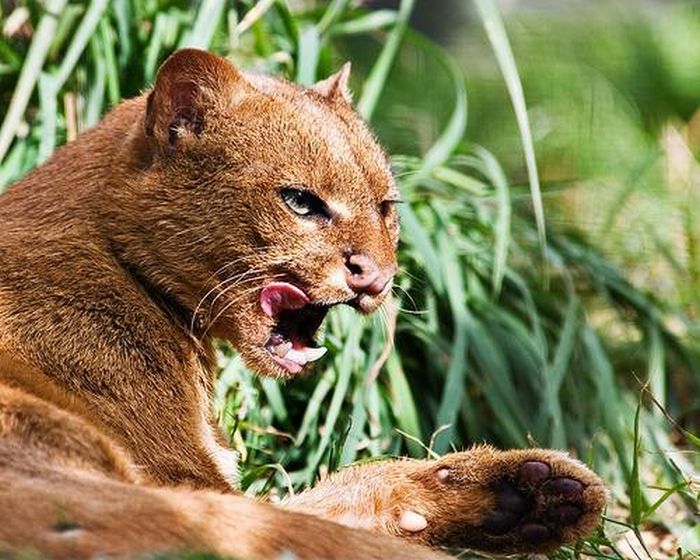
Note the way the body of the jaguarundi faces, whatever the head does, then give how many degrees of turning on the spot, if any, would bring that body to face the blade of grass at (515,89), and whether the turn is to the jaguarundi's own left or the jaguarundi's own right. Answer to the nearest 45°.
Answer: approximately 45° to the jaguarundi's own left

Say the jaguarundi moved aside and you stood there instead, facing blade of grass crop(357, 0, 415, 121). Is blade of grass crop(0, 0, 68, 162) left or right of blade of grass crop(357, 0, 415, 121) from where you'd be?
left

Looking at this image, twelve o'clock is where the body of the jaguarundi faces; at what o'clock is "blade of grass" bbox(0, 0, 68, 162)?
The blade of grass is roughly at 8 o'clock from the jaguarundi.

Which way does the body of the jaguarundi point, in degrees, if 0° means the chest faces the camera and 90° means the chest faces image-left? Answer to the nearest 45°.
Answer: approximately 270°

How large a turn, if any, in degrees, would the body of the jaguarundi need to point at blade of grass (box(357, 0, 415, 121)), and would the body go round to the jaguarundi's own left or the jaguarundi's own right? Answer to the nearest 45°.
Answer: approximately 90° to the jaguarundi's own left
